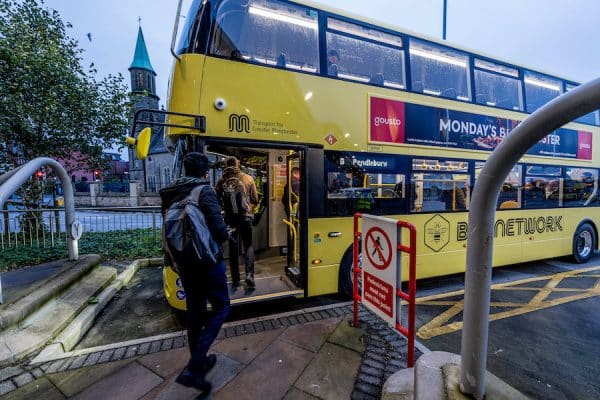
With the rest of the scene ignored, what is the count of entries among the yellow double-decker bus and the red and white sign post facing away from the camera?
0

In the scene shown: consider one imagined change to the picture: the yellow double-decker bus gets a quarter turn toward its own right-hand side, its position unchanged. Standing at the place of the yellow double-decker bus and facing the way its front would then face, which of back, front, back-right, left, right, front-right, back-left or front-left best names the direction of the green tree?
front-left

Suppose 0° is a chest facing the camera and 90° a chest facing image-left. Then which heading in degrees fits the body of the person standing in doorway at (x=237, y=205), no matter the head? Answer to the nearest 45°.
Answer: approximately 180°

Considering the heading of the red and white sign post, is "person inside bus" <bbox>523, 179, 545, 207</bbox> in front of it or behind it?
behind

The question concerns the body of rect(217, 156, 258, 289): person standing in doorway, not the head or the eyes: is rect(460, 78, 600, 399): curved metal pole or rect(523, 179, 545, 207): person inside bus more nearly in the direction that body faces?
the person inside bus

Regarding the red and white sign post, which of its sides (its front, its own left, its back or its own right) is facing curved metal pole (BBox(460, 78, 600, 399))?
left

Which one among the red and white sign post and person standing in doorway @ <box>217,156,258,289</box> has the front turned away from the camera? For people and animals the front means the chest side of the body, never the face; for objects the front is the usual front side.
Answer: the person standing in doorway

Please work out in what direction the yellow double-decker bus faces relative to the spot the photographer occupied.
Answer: facing the viewer and to the left of the viewer

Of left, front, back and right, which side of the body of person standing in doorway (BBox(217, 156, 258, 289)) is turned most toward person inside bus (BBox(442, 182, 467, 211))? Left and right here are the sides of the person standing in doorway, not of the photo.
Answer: right

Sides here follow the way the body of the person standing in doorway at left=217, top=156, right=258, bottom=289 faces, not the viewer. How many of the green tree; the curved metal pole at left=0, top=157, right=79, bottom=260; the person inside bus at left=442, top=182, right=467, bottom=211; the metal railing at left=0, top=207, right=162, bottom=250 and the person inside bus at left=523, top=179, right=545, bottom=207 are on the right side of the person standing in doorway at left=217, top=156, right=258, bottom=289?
2

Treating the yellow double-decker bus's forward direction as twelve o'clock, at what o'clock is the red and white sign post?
The red and white sign post is roughly at 10 o'clock from the yellow double-decker bus.

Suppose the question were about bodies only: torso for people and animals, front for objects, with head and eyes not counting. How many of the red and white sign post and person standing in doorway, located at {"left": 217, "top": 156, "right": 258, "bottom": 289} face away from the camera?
1
